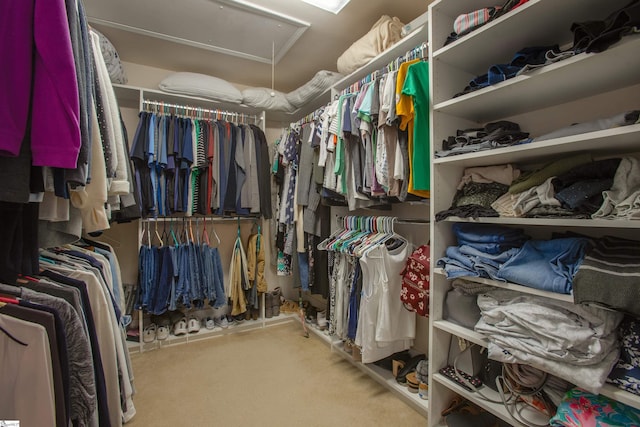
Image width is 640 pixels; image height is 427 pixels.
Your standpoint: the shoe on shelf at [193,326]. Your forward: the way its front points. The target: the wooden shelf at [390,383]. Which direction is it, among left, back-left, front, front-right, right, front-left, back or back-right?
front-left

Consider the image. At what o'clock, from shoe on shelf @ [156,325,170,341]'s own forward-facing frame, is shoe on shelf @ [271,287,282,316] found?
shoe on shelf @ [271,287,282,316] is roughly at 9 o'clock from shoe on shelf @ [156,325,170,341].

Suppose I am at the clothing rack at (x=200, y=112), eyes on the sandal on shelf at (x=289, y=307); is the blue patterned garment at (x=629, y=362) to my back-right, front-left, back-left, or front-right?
front-right

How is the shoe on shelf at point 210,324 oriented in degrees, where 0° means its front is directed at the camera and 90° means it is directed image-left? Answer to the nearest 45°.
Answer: approximately 0°

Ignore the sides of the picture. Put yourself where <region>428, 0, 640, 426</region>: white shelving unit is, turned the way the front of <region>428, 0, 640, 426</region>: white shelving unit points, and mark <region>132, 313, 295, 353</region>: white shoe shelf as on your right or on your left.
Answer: on your right

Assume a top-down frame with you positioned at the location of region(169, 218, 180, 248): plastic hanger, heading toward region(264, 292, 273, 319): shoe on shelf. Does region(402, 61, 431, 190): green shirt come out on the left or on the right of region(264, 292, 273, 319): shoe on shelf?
right

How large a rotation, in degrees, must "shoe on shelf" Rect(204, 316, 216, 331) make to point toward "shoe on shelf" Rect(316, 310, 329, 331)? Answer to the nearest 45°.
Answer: approximately 45° to its left

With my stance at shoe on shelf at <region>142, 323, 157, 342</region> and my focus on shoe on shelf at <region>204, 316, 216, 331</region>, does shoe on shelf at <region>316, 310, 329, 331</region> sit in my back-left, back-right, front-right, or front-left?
front-right

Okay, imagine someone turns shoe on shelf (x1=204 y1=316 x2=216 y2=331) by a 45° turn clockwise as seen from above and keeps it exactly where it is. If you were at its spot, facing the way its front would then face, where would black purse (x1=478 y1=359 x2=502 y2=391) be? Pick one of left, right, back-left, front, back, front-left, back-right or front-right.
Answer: left

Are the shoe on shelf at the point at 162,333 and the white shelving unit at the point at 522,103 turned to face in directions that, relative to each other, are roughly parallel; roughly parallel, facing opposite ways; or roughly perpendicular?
roughly perpendicular

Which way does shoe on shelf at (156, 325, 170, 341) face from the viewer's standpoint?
toward the camera

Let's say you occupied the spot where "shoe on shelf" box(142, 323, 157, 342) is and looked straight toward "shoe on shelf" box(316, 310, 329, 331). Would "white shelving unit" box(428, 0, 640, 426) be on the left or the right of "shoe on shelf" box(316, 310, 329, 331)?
right

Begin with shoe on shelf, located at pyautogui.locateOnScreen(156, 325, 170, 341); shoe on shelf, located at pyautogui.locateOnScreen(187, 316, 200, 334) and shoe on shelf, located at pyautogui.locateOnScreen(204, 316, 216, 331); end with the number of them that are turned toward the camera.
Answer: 3

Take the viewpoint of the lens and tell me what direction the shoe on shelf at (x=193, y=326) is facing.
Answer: facing the viewer

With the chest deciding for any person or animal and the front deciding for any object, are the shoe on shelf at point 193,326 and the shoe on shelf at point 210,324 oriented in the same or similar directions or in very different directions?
same or similar directions

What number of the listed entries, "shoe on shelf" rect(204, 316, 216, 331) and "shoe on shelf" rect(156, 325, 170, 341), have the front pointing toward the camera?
2
